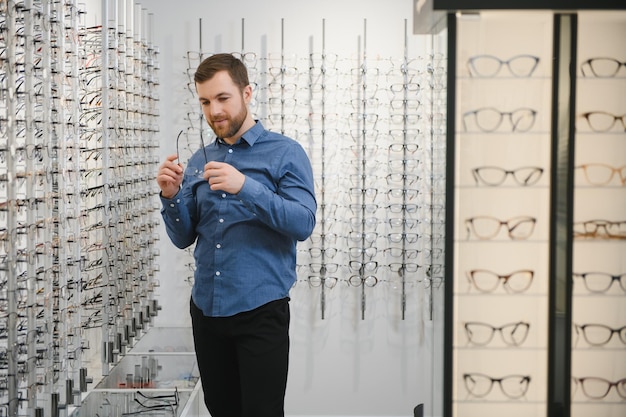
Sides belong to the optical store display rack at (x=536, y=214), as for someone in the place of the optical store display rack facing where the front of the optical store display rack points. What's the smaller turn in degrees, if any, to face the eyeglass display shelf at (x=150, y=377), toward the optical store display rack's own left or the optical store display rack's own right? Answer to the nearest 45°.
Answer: approximately 135° to the optical store display rack's own right

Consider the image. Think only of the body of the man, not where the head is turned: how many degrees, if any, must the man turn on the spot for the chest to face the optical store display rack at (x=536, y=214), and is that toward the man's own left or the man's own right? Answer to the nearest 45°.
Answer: approximately 135° to the man's own left

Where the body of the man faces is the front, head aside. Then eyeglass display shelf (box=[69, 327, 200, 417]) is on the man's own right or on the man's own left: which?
on the man's own right
